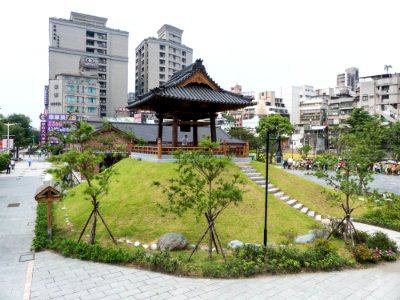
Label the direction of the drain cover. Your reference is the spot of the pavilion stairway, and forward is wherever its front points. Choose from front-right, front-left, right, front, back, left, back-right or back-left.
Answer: right

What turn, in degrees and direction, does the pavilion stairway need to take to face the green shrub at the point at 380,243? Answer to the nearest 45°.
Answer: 0° — it already faces it

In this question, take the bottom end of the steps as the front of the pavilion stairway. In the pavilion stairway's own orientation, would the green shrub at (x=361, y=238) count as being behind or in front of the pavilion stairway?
in front

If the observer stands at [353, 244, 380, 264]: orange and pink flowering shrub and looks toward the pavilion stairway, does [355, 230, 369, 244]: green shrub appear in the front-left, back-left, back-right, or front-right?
front-right

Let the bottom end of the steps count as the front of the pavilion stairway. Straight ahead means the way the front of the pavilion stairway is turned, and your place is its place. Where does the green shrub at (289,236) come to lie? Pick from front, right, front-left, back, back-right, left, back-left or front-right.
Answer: front-right

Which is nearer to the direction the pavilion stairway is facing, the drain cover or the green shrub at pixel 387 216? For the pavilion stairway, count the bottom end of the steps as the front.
the green shrub

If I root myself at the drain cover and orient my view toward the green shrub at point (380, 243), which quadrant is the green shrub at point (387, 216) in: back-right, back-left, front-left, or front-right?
front-left

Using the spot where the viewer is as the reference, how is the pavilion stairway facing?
facing the viewer and to the right of the viewer

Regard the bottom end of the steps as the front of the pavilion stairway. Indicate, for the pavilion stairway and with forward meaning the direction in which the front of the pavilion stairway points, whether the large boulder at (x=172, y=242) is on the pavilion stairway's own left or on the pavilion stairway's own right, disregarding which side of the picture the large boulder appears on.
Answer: on the pavilion stairway's own right

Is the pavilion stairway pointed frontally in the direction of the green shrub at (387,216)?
no

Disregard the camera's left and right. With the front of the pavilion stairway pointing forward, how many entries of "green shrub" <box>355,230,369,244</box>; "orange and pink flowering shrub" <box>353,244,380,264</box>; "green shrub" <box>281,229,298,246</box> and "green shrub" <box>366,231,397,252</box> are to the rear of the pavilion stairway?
0

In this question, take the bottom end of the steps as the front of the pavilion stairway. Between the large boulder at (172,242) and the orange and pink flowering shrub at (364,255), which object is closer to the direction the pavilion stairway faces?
the orange and pink flowering shrub
